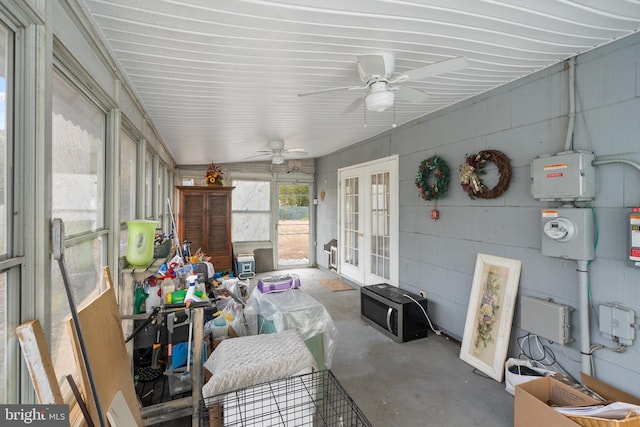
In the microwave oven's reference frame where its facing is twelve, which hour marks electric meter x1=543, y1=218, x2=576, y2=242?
The electric meter is roughly at 9 o'clock from the microwave oven.

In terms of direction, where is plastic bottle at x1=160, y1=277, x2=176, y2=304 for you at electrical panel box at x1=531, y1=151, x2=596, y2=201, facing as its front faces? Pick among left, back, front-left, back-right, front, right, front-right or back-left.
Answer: front

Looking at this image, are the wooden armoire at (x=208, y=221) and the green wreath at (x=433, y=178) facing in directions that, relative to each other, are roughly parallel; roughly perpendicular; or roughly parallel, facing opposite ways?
roughly perpendicular

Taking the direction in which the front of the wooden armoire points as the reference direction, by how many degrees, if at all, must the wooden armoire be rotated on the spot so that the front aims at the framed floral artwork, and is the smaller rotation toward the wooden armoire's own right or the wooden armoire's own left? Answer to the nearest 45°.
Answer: approximately 45° to the wooden armoire's own left

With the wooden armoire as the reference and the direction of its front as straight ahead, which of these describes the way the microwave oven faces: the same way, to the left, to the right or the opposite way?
to the right

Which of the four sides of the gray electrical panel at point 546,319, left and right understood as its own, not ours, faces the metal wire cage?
front

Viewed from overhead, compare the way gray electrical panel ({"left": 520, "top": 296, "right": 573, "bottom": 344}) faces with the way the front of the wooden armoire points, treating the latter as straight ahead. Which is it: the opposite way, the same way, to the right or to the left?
to the right

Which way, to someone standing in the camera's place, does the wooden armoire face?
facing the viewer

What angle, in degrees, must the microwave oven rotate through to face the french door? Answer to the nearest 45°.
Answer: approximately 135° to its right

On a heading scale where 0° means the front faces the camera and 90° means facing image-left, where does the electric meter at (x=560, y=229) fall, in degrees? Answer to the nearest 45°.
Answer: approximately 45°

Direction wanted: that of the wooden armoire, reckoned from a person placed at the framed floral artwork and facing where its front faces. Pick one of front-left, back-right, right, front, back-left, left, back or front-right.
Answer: front-right

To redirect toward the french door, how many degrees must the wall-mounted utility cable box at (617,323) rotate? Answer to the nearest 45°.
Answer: approximately 90° to its right

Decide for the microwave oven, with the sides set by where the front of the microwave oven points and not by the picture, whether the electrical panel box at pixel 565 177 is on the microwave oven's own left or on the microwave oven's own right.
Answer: on the microwave oven's own left

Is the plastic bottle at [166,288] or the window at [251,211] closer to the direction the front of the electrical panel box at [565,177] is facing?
the plastic bottle

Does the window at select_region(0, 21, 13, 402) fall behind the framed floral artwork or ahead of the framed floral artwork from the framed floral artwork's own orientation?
ahead

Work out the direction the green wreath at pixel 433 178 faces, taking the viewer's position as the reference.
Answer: facing the viewer and to the left of the viewer
